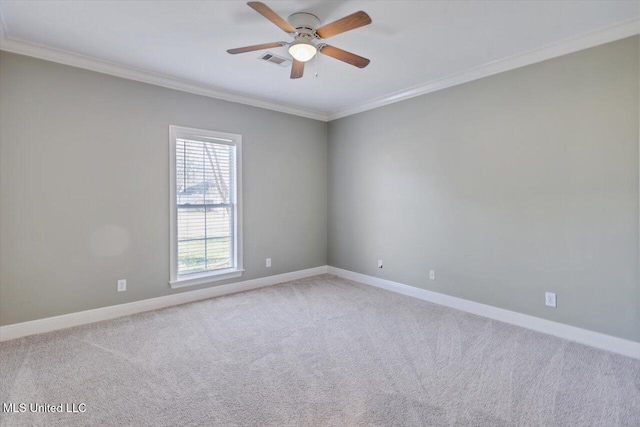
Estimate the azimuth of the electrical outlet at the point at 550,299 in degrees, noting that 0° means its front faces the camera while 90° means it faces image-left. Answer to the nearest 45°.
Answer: approximately 0°

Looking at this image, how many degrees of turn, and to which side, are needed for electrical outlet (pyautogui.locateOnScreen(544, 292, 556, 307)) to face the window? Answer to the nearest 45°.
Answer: approximately 90° to its right
